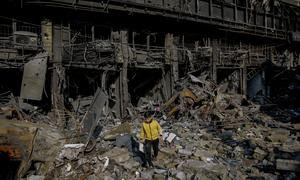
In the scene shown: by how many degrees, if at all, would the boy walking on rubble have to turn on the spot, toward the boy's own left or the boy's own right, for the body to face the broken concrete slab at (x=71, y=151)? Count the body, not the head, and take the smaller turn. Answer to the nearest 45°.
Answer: approximately 90° to the boy's own right

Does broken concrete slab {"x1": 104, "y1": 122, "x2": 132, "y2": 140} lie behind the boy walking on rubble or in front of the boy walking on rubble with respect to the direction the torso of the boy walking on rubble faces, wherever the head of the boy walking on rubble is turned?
behind

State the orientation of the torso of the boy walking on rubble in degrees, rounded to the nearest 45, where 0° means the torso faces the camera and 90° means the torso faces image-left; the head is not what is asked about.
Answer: approximately 0°
